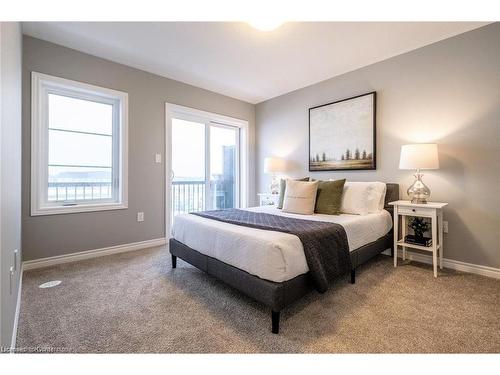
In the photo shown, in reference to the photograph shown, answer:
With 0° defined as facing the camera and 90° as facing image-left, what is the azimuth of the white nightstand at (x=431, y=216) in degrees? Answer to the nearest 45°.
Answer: approximately 45°

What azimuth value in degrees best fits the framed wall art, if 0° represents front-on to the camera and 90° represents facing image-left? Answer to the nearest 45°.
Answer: approximately 45°

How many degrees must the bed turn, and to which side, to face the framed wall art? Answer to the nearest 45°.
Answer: approximately 180°

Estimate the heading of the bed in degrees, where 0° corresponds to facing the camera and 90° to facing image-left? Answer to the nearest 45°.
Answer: approximately 45°

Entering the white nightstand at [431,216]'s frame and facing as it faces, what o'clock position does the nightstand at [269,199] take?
The nightstand is roughly at 2 o'clock from the white nightstand.

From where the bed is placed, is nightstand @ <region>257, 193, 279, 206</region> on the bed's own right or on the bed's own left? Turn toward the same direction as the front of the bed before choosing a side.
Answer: on the bed's own right
